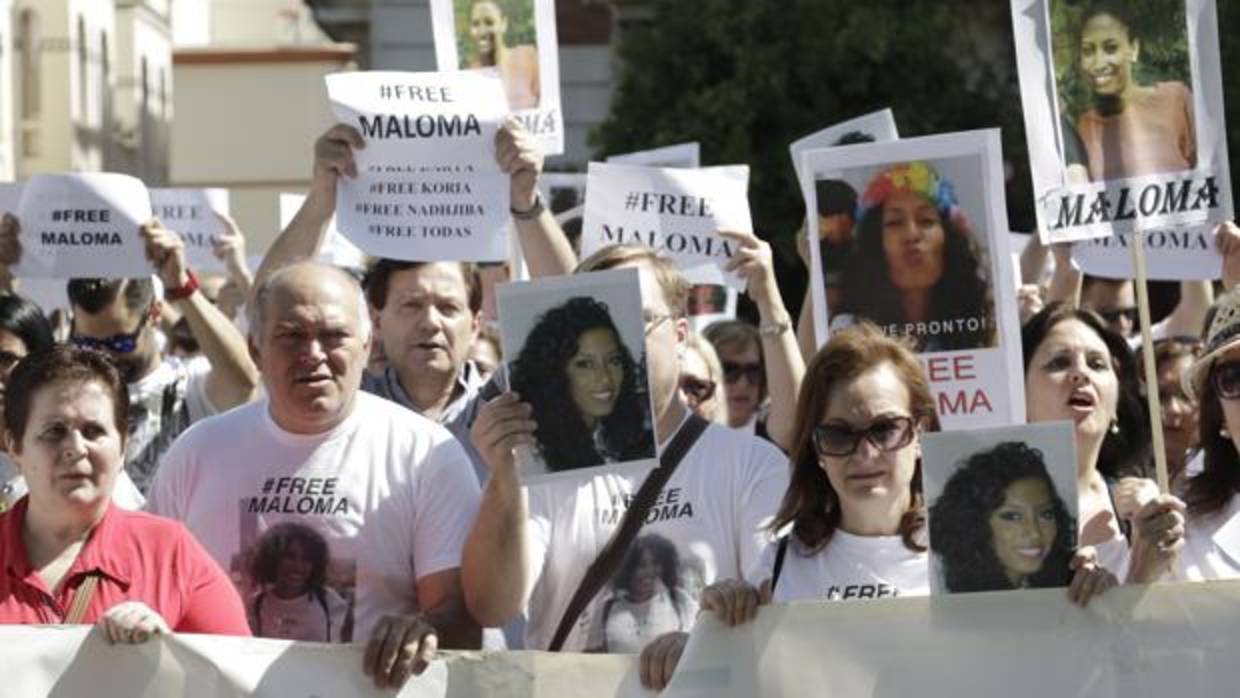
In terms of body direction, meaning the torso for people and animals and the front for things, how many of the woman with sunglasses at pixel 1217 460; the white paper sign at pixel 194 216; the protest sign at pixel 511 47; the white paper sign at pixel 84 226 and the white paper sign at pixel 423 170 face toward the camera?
5

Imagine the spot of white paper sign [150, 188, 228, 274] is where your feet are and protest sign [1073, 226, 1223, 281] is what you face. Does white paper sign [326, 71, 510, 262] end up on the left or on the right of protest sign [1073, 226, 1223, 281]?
right

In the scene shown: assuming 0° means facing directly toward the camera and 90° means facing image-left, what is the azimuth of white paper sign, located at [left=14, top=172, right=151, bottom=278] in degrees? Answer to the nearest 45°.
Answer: approximately 0°

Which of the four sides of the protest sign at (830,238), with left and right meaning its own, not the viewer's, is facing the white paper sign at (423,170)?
right

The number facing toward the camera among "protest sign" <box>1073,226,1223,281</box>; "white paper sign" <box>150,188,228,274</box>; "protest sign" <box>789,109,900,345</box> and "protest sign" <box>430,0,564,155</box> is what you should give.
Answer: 4

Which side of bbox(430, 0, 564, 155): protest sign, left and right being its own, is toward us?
front

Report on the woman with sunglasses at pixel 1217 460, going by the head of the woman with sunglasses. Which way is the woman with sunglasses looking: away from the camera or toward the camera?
toward the camera

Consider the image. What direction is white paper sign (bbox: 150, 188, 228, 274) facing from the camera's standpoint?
toward the camera

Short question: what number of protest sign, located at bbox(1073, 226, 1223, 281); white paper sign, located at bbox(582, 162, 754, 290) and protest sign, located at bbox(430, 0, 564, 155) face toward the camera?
3

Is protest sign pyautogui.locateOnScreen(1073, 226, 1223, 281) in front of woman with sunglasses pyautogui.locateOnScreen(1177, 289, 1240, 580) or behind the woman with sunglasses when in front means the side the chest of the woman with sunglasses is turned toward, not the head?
behind

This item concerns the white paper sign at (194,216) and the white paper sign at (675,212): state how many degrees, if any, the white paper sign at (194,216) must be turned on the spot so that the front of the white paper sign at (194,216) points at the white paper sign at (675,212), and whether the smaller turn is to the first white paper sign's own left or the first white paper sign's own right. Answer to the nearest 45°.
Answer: approximately 45° to the first white paper sign's own left

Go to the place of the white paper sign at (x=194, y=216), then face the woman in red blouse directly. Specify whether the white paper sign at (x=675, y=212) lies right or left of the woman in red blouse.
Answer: left

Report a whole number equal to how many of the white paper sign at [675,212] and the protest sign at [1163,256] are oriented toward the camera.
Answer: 2

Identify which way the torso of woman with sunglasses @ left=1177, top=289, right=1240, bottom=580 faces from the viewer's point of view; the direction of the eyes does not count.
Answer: toward the camera
